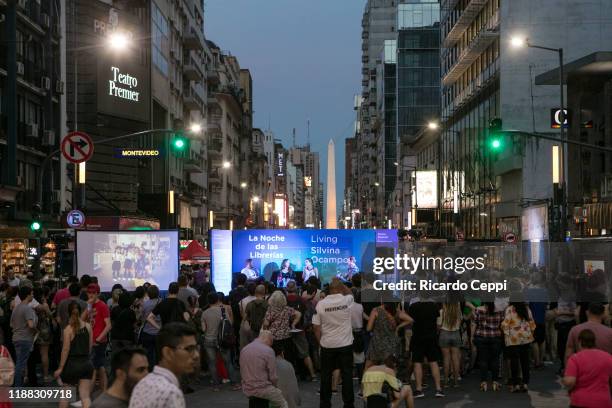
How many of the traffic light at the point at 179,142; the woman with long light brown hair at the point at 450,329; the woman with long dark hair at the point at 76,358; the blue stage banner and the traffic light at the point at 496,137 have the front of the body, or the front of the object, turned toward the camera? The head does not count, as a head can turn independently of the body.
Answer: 3

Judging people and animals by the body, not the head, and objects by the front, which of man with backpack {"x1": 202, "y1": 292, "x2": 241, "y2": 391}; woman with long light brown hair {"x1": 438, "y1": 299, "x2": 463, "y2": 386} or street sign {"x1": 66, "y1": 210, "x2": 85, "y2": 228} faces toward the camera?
the street sign

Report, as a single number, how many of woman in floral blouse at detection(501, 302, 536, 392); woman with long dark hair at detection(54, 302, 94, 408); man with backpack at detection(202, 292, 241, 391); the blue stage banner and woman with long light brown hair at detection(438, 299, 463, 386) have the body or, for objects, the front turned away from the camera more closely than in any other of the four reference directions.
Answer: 4

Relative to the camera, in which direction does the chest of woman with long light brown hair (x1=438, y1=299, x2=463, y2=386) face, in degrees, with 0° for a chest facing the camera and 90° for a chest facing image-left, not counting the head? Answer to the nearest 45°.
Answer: approximately 180°

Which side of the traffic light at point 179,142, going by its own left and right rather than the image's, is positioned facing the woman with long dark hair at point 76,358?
front

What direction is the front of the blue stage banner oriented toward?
toward the camera

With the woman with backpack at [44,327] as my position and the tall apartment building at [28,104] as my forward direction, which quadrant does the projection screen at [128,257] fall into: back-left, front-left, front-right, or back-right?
front-right

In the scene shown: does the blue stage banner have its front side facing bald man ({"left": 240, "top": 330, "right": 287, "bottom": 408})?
yes

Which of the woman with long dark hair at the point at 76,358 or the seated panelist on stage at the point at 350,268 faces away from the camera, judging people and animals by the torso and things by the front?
the woman with long dark hair

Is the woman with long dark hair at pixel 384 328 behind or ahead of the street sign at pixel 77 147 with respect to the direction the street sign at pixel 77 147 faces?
ahead

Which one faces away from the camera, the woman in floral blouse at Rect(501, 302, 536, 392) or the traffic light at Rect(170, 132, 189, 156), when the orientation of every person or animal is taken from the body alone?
the woman in floral blouse

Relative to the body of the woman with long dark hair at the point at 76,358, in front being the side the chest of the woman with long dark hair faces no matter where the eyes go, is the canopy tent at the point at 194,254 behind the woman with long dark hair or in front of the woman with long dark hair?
in front

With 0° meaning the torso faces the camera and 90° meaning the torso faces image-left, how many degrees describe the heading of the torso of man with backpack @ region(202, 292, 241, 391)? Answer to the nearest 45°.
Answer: approximately 180°

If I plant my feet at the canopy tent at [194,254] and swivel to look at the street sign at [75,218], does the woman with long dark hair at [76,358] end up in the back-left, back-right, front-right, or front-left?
front-left

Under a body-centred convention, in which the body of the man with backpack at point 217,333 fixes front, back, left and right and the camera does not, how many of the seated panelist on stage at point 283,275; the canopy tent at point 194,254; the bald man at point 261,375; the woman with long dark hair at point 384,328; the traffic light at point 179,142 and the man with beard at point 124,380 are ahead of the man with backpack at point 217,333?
3

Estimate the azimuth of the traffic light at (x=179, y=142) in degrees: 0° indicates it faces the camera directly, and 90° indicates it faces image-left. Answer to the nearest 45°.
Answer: approximately 0°
